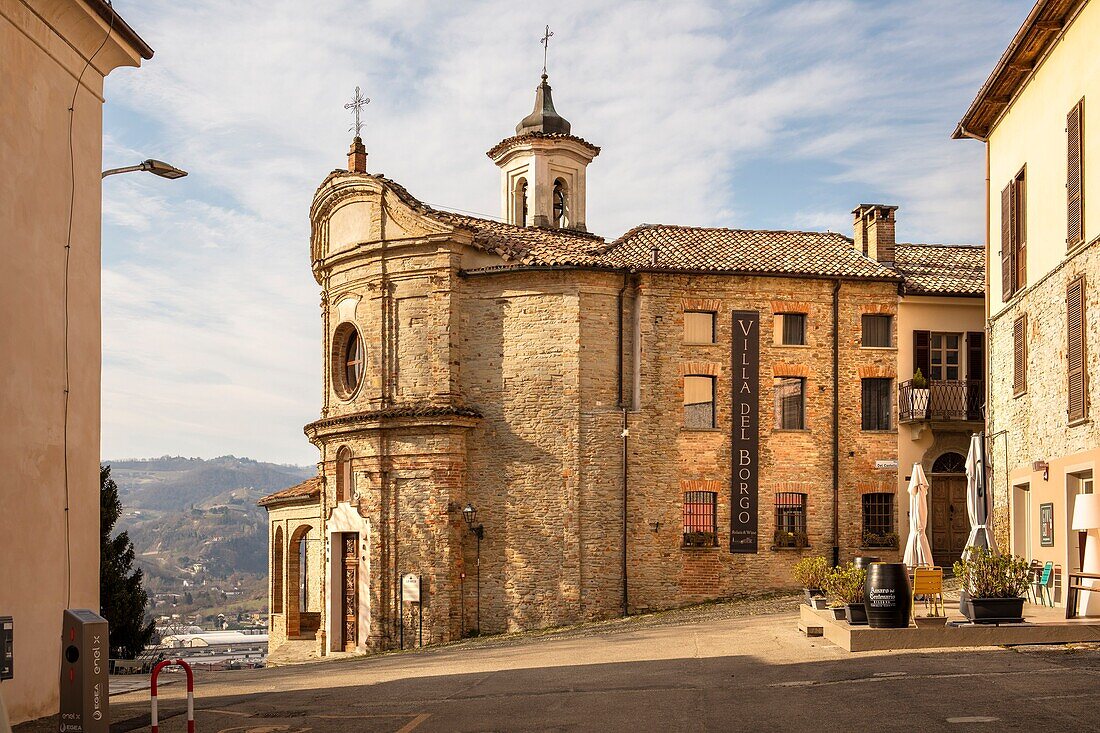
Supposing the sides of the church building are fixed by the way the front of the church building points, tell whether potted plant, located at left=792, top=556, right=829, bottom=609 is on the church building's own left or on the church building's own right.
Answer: on the church building's own left

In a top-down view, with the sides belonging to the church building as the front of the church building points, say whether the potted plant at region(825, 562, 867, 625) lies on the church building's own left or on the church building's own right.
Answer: on the church building's own left

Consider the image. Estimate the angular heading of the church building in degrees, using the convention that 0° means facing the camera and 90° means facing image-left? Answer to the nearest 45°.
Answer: approximately 45°

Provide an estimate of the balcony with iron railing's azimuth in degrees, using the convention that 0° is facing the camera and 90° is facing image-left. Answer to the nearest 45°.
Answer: approximately 0°

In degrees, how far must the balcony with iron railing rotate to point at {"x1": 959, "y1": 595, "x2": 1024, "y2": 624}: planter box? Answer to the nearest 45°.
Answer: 0° — it already faces it

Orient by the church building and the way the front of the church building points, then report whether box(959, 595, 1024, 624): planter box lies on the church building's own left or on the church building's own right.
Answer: on the church building's own left

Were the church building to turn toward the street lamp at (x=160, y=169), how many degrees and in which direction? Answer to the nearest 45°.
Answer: approximately 45° to its left
